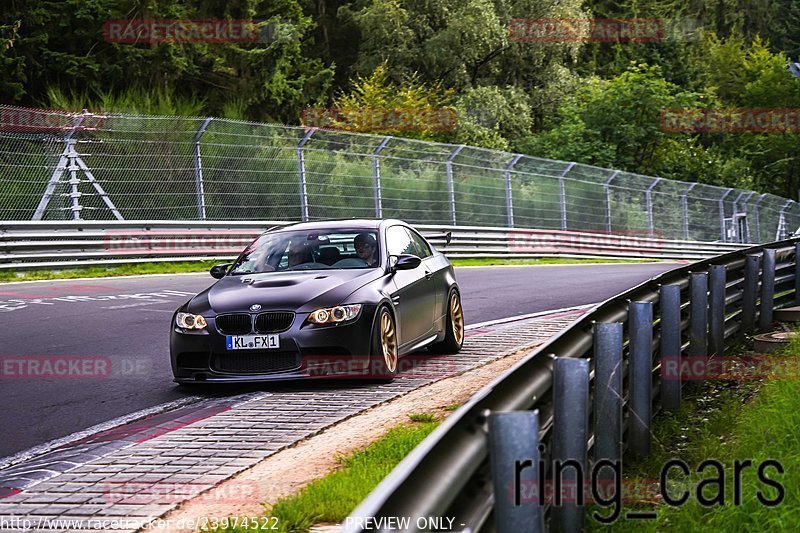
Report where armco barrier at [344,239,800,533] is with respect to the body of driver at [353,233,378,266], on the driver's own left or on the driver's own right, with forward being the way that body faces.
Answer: on the driver's own left

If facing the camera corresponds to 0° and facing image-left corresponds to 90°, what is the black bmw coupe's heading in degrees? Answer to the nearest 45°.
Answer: approximately 45°

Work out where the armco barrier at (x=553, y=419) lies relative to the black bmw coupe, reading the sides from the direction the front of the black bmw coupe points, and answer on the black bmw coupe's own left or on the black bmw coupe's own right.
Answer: on the black bmw coupe's own left

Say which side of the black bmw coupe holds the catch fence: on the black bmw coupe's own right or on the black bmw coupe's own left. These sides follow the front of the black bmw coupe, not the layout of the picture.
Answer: on the black bmw coupe's own right

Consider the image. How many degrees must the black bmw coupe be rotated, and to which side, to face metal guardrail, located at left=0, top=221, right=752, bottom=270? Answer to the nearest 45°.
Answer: approximately 135° to its right

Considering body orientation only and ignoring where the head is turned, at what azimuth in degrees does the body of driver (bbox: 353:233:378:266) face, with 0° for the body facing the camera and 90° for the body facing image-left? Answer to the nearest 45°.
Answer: approximately 45°

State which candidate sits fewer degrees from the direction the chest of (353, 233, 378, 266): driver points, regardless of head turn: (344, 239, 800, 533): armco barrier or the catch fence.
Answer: the armco barrier

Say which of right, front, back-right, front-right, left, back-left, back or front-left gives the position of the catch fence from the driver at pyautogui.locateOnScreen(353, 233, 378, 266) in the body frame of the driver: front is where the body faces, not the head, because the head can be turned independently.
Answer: back-right

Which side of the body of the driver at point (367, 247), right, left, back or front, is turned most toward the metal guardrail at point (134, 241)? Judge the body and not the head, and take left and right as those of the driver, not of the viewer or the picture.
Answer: right
